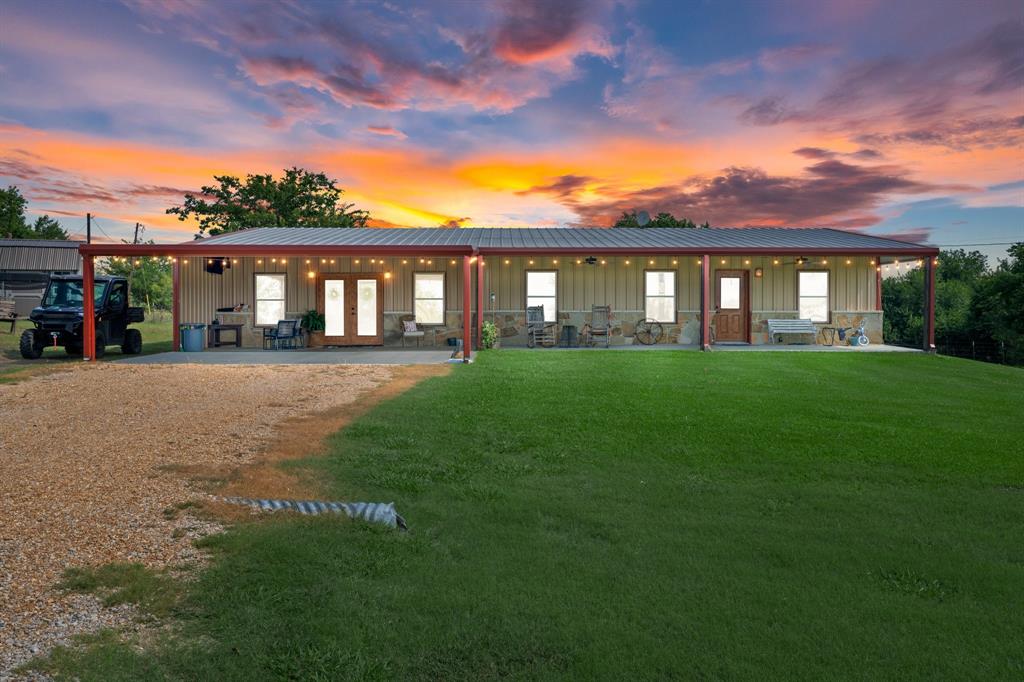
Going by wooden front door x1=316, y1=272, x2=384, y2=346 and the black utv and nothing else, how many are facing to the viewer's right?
0

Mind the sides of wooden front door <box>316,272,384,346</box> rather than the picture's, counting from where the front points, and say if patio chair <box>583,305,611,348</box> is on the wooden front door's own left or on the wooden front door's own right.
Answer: on the wooden front door's own left

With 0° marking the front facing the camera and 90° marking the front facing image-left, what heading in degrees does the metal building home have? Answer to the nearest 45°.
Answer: approximately 0°

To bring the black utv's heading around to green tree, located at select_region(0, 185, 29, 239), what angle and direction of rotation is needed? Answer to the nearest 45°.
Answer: approximately 135° to its right

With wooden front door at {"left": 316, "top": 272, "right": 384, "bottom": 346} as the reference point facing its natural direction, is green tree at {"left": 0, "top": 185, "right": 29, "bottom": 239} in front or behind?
behind

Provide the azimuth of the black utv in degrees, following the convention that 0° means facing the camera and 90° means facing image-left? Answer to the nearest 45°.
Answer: approximately 45°

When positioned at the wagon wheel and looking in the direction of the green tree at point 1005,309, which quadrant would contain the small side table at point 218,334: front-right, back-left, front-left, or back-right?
back-left
